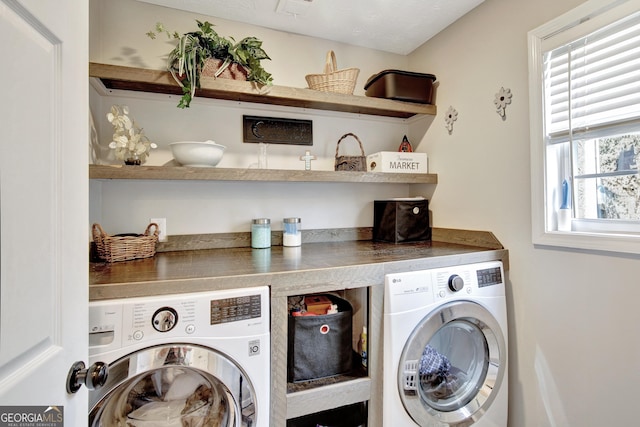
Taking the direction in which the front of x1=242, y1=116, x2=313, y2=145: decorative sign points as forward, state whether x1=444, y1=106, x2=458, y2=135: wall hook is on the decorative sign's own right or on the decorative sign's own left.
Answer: on the decorative sign's own left

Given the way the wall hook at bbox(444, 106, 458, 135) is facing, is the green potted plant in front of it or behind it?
in front

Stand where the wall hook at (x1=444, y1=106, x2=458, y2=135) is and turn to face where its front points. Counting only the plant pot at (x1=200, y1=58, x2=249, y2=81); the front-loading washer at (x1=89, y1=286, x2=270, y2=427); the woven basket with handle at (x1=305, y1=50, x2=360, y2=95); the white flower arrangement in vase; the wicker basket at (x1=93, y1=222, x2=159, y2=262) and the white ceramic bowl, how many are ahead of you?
6

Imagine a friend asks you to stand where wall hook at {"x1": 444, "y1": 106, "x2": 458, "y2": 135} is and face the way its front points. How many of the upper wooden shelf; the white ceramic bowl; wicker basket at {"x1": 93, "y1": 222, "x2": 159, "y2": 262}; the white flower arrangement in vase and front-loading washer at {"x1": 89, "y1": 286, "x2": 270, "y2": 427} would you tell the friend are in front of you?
5

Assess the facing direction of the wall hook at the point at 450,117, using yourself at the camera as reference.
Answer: facing the viewer and to the left of the viewer

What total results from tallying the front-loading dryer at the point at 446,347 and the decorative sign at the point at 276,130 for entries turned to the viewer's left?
0

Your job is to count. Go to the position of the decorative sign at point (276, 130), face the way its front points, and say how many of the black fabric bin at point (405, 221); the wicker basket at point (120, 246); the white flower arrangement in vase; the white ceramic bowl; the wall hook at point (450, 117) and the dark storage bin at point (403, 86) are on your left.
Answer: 3

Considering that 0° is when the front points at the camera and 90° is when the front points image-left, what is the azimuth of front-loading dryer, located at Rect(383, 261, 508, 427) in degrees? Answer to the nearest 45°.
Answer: approximately 315°

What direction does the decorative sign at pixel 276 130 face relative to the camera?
toward the camera

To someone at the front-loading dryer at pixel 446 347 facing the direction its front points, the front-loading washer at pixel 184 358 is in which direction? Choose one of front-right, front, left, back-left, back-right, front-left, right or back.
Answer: right

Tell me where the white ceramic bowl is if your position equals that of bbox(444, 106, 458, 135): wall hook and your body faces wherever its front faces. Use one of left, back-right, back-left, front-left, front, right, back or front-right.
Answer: front

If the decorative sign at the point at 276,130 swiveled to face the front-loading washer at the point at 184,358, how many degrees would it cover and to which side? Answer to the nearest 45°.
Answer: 0° — it already faces it
